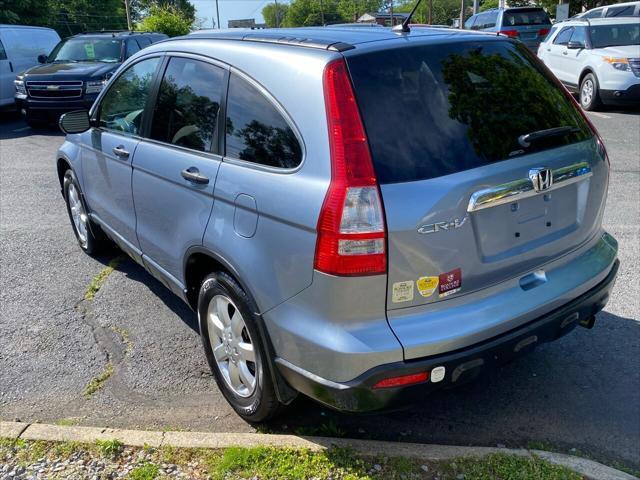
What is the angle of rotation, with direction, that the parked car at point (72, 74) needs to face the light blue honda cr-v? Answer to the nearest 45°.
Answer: approximately 45° to its left

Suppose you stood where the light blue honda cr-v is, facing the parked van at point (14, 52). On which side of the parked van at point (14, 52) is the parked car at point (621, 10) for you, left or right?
right

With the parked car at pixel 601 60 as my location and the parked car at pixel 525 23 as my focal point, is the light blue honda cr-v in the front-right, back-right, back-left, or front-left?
back-left

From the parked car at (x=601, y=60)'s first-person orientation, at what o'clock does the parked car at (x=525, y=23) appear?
the parked car at (x=525, y=23) is roughly at 7 o'clock from the parked car at (x=601, y=60).

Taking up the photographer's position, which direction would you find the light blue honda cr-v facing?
facing away from the viewer and to the left of the viewer

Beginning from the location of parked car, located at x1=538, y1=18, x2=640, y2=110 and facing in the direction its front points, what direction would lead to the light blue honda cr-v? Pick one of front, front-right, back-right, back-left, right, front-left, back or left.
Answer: front-right

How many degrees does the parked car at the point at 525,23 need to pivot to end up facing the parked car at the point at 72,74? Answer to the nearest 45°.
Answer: approximately 90° to its left

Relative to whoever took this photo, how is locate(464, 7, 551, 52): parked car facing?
facing away from the viewer and to the left of the viewer

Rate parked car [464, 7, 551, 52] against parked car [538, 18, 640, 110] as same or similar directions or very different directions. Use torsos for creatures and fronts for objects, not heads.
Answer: very different directions

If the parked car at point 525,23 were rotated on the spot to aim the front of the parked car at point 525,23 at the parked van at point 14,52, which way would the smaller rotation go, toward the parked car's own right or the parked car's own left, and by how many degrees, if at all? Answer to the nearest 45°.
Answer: approximately 90° to the parked car's own left

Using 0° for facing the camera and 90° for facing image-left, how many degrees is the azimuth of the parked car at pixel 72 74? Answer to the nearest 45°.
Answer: approximately 45°

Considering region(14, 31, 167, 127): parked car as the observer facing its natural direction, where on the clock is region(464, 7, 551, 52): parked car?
region(464, 7, 551, 52): parked car is roughly at 7 o'clock from region(14, 31, 167, 127): parked car.

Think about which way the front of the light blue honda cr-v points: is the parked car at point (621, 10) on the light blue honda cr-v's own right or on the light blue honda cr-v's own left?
on the light blue honda cr-v's own right
